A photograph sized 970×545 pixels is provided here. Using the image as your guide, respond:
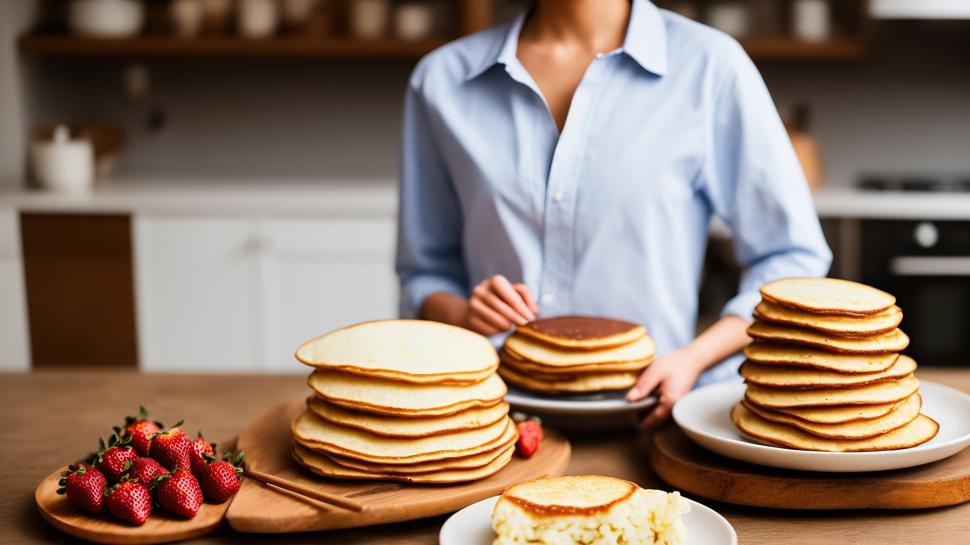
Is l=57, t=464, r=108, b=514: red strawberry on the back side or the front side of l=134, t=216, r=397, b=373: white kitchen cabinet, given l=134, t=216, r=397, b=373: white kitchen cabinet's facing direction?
on the front side

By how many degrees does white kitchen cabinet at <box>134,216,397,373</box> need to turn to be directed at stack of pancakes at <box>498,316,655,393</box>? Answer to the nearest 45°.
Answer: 0° — it already faces it

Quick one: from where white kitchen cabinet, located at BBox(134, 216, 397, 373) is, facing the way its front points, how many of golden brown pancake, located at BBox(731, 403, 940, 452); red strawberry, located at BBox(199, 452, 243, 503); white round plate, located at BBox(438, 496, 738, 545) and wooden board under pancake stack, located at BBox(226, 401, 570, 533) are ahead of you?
4

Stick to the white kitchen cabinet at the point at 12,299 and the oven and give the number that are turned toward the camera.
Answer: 2

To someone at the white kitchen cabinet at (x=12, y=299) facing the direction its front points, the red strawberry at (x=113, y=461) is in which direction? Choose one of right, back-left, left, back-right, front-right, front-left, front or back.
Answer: front

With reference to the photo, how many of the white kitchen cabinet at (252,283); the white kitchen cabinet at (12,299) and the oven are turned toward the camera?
3

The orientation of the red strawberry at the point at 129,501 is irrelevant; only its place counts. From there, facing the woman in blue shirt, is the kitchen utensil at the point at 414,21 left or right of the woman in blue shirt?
left

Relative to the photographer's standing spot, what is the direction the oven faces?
facing the viewer

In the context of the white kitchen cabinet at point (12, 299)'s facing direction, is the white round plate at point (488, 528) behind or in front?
in front

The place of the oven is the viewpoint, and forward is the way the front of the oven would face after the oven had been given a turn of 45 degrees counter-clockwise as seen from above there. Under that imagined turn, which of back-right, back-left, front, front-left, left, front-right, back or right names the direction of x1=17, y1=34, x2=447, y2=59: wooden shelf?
back-right

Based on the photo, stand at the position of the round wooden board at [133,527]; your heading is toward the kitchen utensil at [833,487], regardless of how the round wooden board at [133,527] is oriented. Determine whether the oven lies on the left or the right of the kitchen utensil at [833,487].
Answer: left

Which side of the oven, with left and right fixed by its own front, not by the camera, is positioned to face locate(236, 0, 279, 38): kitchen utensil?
right

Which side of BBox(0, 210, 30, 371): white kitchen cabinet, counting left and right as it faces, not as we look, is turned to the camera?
front

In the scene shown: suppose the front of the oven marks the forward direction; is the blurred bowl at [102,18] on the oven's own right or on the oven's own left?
on the oven's own right

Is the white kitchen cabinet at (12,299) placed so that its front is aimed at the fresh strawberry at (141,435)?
yes

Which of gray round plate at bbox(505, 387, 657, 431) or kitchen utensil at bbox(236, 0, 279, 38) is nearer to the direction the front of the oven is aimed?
the gray round plate

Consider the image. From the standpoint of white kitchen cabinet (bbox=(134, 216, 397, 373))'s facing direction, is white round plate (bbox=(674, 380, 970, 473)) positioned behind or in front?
in front

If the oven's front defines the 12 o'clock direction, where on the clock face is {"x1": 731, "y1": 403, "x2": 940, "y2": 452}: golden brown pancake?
The golden brown pancake is roughly at 12 o'clock from the oven.
